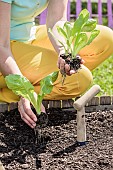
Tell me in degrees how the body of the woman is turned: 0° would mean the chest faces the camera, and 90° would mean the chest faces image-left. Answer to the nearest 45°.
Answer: approximately 315°
